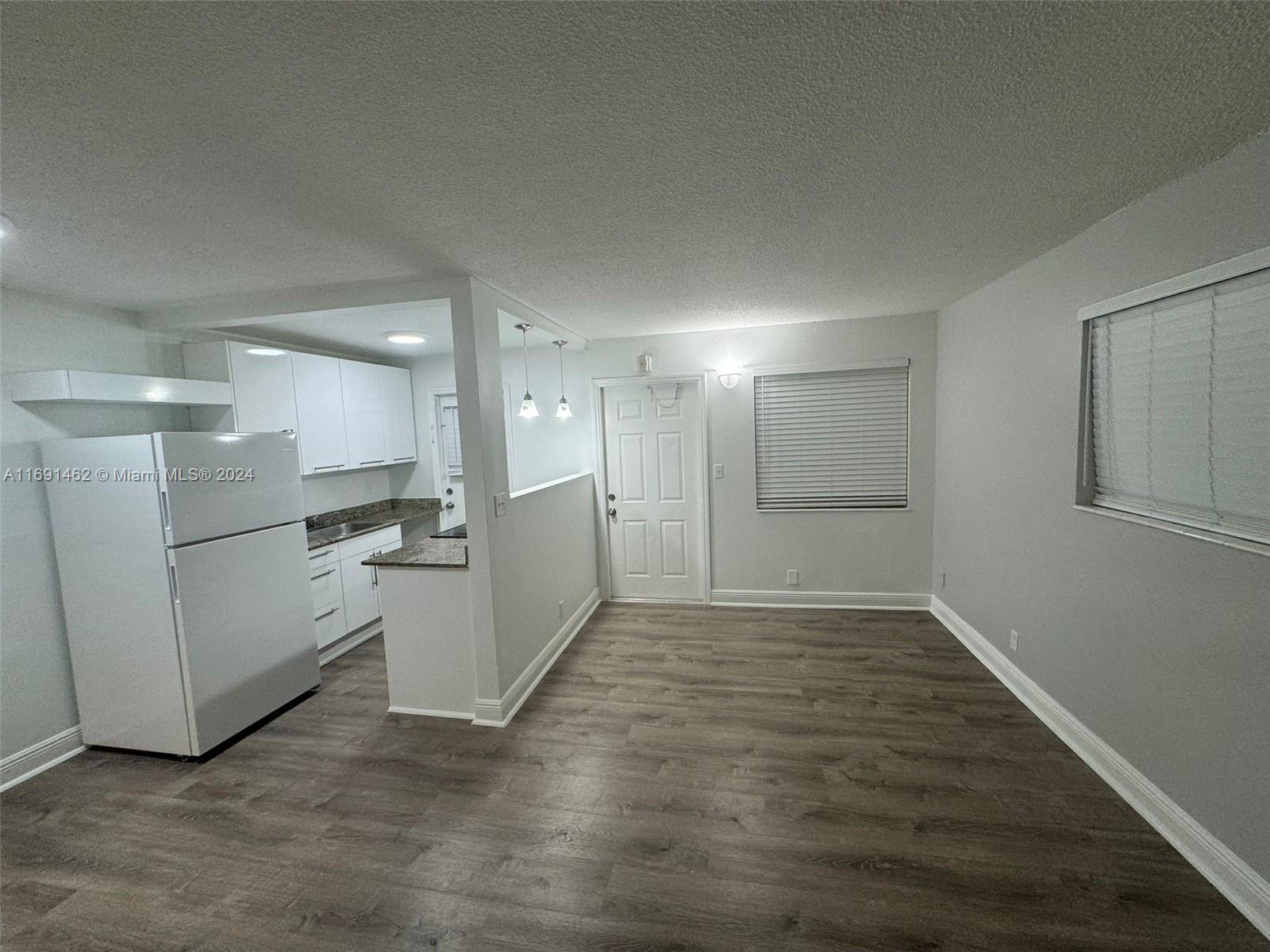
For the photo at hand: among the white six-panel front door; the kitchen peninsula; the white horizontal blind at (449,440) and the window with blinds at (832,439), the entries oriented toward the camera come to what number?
3

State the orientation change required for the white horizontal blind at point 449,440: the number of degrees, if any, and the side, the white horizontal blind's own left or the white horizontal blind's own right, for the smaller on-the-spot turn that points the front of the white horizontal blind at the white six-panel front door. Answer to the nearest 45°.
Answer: approximately 45° to the white horizontal blind's own left

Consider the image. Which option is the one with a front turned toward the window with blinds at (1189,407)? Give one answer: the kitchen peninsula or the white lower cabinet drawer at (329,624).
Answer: the white lower cabinet drawer

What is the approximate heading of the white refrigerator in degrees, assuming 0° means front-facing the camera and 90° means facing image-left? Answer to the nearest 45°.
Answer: approximately 315°

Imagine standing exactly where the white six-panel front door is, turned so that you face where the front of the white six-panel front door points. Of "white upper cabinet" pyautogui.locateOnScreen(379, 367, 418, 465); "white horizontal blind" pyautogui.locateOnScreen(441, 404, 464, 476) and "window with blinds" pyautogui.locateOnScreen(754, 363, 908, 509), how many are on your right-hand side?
2

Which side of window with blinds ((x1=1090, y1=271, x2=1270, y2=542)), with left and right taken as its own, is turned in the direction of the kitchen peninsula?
front

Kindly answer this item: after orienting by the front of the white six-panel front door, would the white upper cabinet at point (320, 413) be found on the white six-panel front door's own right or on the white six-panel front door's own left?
on the white six-panel front door's own right

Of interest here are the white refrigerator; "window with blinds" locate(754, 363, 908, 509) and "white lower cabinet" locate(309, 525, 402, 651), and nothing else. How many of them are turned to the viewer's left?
0

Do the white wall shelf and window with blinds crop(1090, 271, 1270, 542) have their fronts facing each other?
yes

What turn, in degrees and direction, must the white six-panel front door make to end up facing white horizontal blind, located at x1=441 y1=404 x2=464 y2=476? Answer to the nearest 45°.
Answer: approximately 90° to its right

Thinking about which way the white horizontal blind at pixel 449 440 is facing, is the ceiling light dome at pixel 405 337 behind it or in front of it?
in front

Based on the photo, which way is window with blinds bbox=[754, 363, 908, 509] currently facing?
toward the camera

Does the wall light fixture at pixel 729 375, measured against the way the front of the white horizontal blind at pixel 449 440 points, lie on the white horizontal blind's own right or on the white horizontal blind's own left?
on the white horizontal blind's own left

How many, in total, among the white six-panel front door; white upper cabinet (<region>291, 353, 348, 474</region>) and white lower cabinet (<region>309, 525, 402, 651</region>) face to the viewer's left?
0
